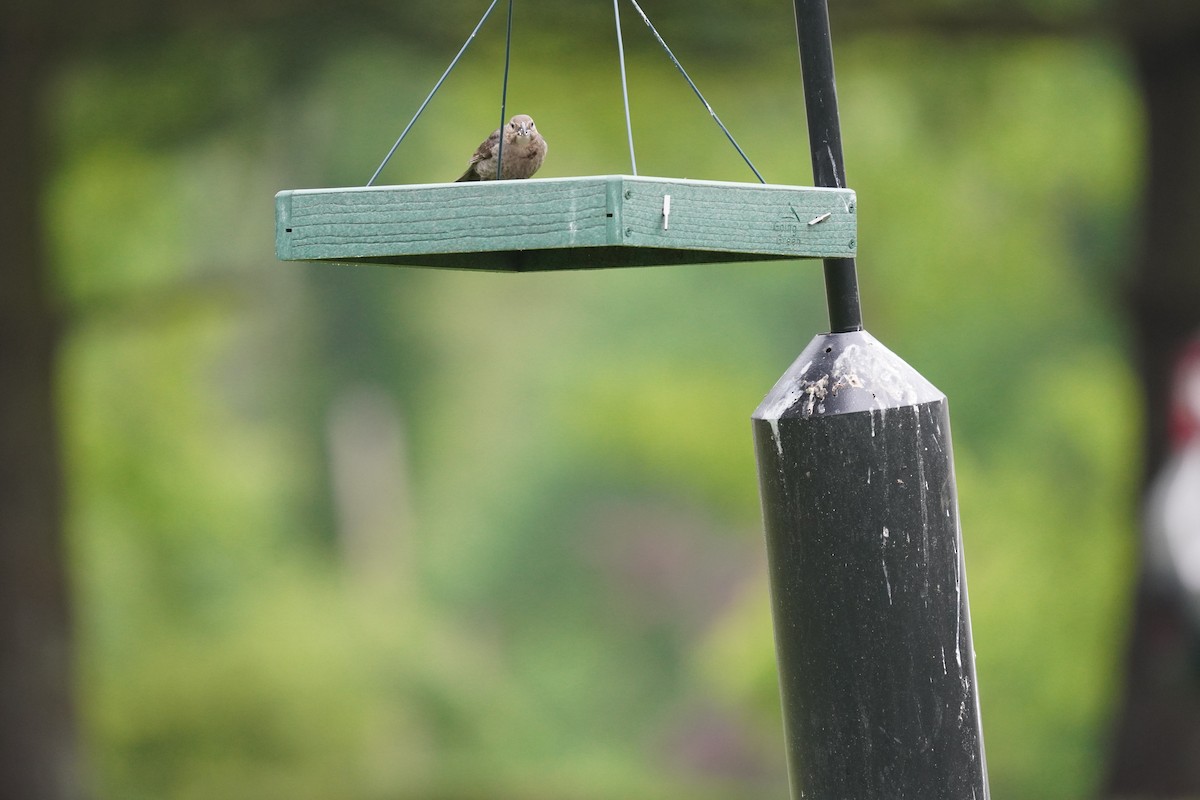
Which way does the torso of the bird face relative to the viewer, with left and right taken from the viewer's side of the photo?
facing the viewer and to the right of the viewer

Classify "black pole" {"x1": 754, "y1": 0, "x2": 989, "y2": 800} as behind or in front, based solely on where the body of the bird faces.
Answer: in front

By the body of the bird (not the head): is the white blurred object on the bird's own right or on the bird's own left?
on the bird's own left
